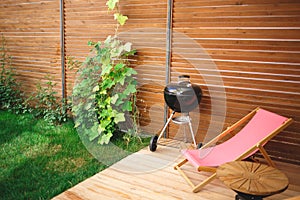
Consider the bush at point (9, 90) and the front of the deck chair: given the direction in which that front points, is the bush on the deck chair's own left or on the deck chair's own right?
on the deck chair's own right

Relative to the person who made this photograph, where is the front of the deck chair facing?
facing the viewer and to the left of the viewer

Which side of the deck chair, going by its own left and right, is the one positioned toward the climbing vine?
right

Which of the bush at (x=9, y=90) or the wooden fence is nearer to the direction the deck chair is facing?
the bush

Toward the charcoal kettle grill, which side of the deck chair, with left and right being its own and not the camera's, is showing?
right
